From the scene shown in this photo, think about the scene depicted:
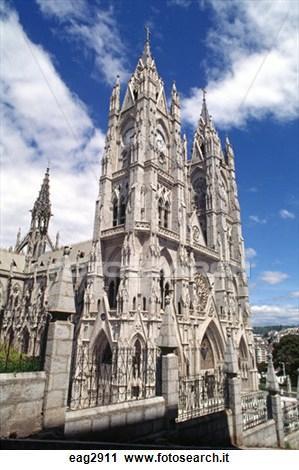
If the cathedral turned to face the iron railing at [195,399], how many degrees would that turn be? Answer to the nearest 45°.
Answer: approximately 45° to its right

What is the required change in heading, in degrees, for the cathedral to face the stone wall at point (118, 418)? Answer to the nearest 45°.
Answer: approximately 45° to its right

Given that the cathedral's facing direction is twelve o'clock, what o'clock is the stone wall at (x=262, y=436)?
The stone wall is roughly at 1 o'clock from the cathedral.

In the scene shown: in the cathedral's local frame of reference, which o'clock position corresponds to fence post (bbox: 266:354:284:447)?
The fence post is roughly at 1 o'clock from the cathedral.

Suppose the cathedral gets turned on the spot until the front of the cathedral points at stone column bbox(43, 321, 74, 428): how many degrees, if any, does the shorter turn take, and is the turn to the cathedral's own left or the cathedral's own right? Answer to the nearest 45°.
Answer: approximately 45° to the cathedral's own right

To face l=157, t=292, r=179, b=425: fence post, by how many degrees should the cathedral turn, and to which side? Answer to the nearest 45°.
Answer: approximately 45° to its right
